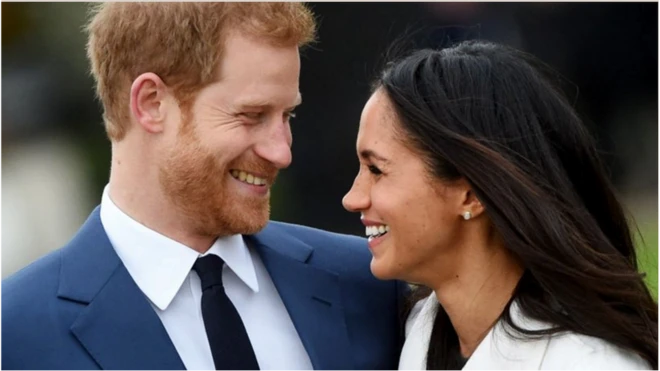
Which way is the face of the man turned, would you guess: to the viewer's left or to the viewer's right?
to the viewer's right

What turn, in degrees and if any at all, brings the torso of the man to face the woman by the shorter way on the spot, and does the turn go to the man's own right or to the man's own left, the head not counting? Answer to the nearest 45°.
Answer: approximately 45° to the man's own left

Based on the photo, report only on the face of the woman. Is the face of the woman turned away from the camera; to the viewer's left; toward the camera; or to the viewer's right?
to the viewer's left
